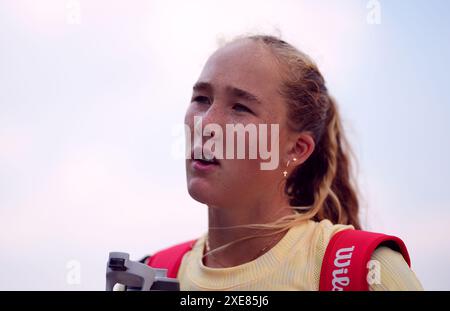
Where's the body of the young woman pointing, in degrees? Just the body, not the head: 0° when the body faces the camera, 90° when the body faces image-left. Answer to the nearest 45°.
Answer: approximately 45°
